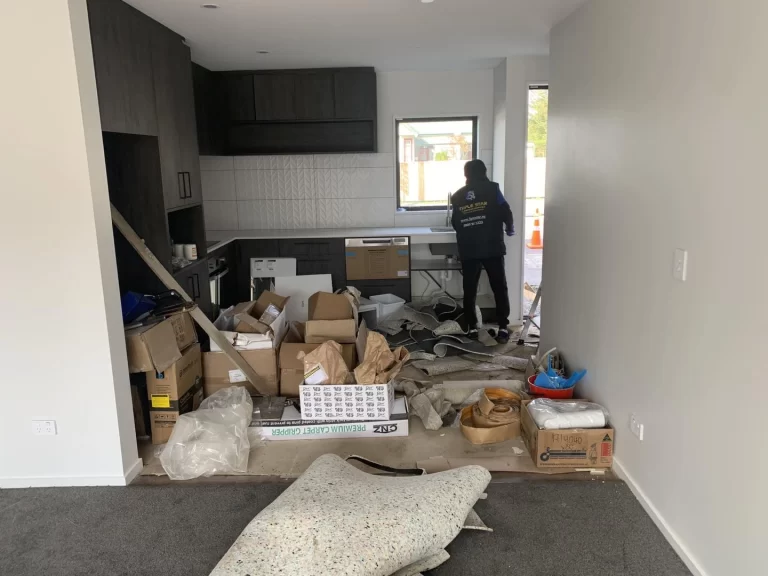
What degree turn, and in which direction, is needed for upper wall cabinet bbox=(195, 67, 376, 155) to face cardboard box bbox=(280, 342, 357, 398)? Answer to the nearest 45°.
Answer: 0° — it already faces it

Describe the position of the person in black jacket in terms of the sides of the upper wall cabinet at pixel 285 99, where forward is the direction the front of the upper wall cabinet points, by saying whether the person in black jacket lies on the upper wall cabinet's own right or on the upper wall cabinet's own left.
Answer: on the upper wall cabinet's own left

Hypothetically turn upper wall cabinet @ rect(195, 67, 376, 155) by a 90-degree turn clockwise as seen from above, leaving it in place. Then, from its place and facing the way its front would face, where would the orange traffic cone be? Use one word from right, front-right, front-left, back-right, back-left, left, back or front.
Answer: back-right

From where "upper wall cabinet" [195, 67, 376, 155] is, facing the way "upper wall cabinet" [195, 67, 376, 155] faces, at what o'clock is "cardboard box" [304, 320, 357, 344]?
The cardboard box is roughly at 12 o'clock from the upper wall cabinet.

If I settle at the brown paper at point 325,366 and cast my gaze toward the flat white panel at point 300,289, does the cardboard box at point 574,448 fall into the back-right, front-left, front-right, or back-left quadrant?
back-right

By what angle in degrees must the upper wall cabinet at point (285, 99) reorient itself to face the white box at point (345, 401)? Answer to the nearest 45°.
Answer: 0° — it already faces it

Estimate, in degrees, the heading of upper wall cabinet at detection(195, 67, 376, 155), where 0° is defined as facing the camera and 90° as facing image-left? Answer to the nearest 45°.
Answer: approximately 0°

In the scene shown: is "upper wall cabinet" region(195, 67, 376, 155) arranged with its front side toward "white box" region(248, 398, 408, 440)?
yes

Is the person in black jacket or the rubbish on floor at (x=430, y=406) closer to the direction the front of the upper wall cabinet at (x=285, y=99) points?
the rubbish on floor

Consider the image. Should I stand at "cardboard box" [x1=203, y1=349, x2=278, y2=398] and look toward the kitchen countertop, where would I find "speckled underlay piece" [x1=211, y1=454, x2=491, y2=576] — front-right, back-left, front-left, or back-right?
back-right

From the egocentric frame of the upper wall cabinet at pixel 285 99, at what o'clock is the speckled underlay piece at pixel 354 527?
The speckled underlay piece is roughly at 12 o'clock from the upper wall cabinet.
